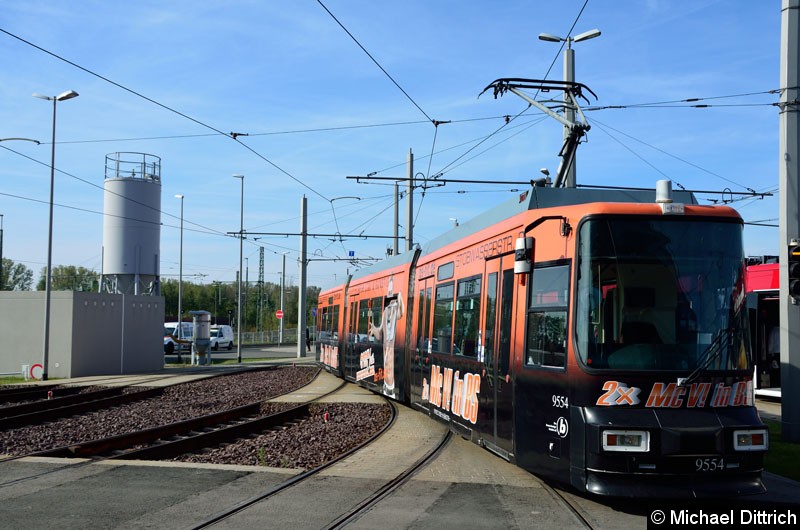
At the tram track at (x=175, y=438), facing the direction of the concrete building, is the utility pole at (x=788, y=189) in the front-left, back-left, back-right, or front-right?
back-right

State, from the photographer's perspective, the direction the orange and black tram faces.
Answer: facing the viewer and to the right of the viewer

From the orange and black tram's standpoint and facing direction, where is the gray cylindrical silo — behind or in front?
behind

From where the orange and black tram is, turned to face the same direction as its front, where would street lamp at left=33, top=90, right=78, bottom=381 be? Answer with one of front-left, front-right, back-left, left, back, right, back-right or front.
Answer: back

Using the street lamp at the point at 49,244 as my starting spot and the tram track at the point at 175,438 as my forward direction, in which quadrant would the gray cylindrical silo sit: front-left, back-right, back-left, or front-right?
back-left

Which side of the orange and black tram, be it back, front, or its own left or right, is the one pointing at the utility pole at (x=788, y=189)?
left

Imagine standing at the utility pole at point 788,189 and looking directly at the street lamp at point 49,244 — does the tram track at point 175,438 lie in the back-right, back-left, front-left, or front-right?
front-left

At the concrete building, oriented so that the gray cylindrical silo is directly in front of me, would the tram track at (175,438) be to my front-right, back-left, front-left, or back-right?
back-right

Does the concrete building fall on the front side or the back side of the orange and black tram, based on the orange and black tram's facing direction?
on the back side
